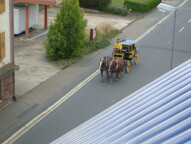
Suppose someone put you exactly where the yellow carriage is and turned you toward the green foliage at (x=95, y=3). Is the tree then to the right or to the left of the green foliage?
left

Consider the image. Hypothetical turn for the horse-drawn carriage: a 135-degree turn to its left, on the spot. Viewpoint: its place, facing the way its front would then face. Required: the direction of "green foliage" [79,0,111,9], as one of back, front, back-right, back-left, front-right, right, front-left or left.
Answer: left

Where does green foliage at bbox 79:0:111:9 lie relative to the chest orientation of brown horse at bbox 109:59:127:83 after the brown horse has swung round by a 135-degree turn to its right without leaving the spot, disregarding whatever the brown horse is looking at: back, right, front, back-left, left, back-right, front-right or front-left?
front

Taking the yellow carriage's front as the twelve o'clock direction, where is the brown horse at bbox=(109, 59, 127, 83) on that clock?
The brown horse is roughly at 11 o'clock from the yellow carriage.

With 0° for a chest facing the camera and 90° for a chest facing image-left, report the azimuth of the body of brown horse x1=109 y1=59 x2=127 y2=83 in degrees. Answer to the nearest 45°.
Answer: approximately 45°

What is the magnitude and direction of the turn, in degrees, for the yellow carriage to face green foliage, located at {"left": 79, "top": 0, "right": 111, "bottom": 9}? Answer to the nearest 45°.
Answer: approximately 135° to its right

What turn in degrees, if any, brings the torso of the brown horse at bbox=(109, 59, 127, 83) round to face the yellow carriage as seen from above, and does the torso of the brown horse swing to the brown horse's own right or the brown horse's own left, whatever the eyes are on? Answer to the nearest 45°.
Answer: approximately 135° to the brown horse's own right

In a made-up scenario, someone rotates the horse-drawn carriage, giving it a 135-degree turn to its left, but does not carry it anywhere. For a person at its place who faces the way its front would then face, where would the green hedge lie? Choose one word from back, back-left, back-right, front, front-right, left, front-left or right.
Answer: left

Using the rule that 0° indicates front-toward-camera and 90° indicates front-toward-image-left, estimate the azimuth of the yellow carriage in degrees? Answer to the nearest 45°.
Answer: approximately 45°
